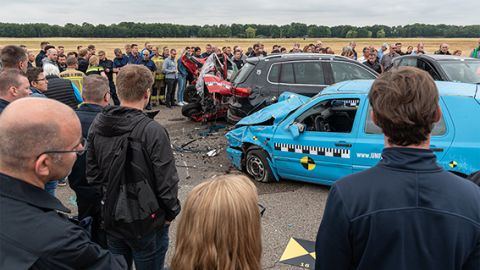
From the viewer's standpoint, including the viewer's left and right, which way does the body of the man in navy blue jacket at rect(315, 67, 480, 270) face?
facing away from the viewer

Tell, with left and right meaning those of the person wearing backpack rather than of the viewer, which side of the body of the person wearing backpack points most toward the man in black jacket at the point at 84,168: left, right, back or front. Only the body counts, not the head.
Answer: left

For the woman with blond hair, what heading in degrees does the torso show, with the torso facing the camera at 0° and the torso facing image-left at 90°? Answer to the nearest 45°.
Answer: approximately 180°

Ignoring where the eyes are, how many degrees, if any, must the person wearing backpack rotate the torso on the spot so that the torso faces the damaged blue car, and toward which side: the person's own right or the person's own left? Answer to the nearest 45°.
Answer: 0° — they already face it

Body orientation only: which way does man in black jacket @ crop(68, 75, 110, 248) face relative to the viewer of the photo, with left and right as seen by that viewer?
facing away from the viewer and to the right of the viewer

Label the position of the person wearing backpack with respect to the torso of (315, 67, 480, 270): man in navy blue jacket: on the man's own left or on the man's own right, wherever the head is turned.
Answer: on the man's own left

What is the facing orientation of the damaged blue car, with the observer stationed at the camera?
facing to the left of the viewer

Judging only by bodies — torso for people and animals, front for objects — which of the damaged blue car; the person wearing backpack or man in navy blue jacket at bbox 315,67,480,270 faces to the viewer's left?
the damaged blue car

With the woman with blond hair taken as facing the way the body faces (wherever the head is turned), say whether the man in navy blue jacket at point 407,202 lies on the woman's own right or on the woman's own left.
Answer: on the woman's own right

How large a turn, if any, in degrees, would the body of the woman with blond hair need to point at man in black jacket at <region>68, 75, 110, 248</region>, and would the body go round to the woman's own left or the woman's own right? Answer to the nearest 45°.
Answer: approximately 45° to the woman's own left
